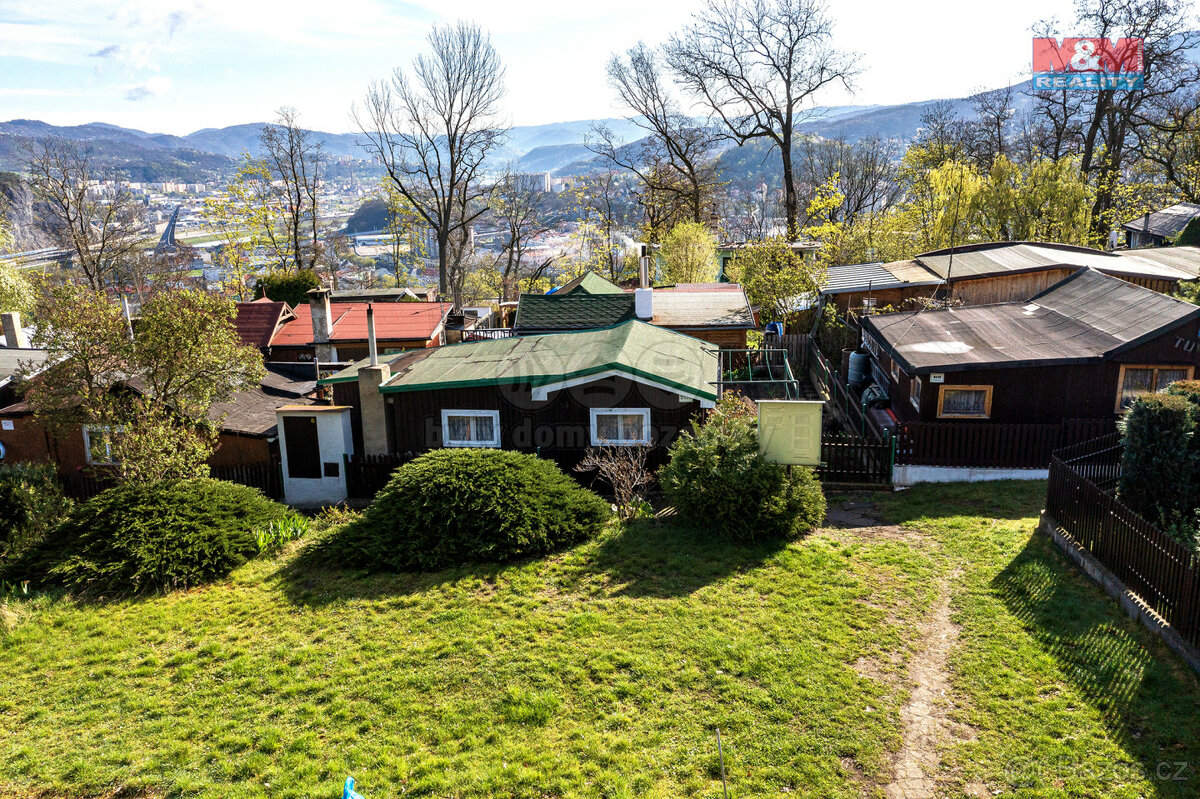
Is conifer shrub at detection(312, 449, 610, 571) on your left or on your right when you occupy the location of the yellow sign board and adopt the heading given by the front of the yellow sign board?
on your right

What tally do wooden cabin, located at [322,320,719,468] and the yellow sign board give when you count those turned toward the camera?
2

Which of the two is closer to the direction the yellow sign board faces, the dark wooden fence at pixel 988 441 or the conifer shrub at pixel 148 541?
the conifer shrub

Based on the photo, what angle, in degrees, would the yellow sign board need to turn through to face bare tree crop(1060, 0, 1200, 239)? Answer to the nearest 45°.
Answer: approximately 135° to its left

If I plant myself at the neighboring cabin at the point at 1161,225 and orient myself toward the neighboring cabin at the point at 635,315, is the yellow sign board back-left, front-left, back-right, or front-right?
front-left

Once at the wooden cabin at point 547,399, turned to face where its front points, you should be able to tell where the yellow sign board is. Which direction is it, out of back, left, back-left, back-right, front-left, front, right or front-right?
front-left

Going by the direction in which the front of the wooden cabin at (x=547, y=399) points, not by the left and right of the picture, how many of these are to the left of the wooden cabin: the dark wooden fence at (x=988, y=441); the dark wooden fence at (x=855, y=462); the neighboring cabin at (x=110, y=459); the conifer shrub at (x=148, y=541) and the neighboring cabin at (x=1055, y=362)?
3

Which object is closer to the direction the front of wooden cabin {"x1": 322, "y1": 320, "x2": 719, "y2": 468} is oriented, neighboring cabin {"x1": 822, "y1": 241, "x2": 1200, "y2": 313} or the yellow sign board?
the yellow sign board

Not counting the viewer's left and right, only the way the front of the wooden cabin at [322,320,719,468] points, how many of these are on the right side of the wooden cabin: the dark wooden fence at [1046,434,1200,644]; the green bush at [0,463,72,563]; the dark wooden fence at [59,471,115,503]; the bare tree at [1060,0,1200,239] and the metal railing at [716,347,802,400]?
2

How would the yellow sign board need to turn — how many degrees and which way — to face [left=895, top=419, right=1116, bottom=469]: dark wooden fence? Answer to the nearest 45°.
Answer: approximately 135° to its left

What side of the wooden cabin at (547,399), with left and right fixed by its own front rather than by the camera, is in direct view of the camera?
front

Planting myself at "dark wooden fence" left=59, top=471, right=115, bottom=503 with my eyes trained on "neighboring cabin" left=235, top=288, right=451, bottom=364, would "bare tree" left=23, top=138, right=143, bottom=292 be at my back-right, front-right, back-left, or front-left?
front-left

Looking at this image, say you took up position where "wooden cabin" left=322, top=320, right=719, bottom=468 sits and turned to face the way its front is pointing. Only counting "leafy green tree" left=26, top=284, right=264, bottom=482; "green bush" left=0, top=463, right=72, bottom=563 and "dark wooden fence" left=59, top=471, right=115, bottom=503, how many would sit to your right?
3

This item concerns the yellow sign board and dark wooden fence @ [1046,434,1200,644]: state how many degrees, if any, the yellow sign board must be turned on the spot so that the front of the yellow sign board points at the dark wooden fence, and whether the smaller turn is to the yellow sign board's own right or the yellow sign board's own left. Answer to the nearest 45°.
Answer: approximately 45° to the yellow sign board's own left

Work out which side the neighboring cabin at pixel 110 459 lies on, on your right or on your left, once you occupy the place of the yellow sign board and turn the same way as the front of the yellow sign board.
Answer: on your right

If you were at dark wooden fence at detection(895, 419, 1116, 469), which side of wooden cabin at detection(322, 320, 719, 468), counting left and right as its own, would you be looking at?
left
